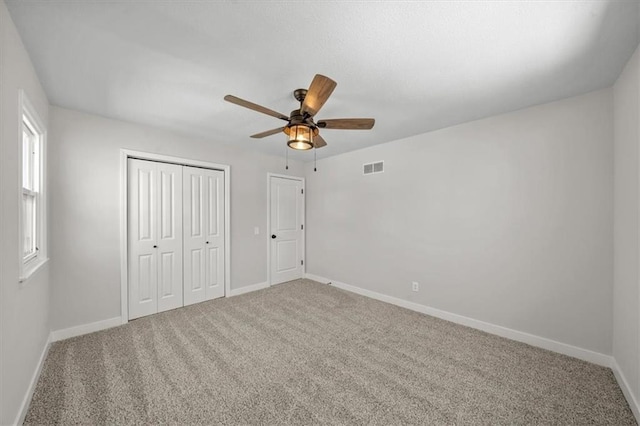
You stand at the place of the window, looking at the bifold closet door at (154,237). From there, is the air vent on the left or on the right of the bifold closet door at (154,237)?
right

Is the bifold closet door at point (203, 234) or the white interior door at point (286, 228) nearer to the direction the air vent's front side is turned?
the bifold closet door

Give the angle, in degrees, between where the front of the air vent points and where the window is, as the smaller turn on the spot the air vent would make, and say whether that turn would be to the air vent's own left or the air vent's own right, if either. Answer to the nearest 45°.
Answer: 0° — it already faces it

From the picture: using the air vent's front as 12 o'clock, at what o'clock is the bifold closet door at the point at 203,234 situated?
The bifold closet door is roughly at 1 o'clock from the air vent.

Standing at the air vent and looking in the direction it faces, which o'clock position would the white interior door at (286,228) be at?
The white interior door is roughly at 2 o'clock from the air vent.

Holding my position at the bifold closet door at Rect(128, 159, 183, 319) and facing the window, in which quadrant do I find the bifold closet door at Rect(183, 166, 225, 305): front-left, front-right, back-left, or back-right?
back-left

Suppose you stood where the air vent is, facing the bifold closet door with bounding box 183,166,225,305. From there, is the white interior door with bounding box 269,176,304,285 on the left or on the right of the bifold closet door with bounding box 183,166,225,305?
right

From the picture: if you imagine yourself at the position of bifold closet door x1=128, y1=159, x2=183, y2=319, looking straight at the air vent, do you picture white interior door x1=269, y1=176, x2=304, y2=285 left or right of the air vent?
left

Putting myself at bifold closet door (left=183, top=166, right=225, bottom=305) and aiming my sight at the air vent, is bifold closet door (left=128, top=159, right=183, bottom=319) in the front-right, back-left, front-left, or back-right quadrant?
back-right

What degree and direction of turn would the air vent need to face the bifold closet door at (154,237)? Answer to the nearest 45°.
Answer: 0° — it already faces it

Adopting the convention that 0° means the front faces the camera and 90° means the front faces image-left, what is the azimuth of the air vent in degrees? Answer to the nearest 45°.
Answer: approximately 45°
